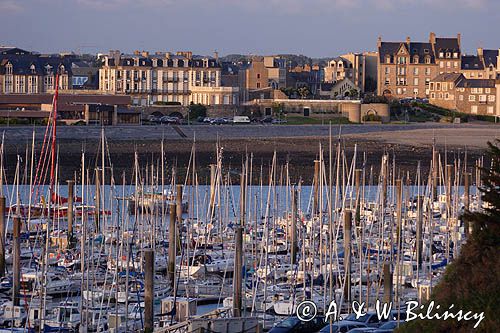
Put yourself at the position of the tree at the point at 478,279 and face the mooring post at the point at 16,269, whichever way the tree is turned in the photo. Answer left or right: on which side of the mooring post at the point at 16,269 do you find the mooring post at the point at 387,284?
right
